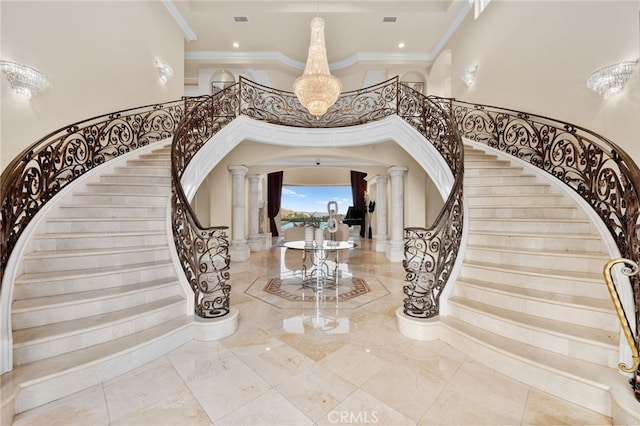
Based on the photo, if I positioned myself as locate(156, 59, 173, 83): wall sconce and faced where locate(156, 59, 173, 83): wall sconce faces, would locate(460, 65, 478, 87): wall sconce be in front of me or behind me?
in front

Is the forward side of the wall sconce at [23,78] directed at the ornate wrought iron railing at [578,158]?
yes

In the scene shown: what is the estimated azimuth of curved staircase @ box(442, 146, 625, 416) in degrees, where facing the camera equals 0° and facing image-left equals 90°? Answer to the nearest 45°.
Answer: approximately 45°

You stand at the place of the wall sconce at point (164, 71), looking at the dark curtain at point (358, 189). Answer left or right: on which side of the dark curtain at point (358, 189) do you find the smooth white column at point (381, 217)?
right

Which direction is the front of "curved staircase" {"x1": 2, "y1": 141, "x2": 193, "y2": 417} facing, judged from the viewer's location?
facing the viewer and to the right of the viewer

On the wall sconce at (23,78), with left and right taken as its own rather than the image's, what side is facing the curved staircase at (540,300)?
front

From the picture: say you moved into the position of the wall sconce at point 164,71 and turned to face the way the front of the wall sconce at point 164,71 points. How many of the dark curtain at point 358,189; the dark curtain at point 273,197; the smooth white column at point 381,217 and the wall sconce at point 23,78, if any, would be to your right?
1

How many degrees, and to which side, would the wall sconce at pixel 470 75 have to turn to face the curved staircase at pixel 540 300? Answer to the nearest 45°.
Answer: approximately 45° to its left

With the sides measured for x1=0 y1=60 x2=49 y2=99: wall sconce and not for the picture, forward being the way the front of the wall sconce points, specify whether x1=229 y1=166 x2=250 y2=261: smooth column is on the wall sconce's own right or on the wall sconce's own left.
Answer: on the wall sconce's own left

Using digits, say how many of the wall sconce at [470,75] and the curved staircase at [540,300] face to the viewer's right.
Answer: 0
